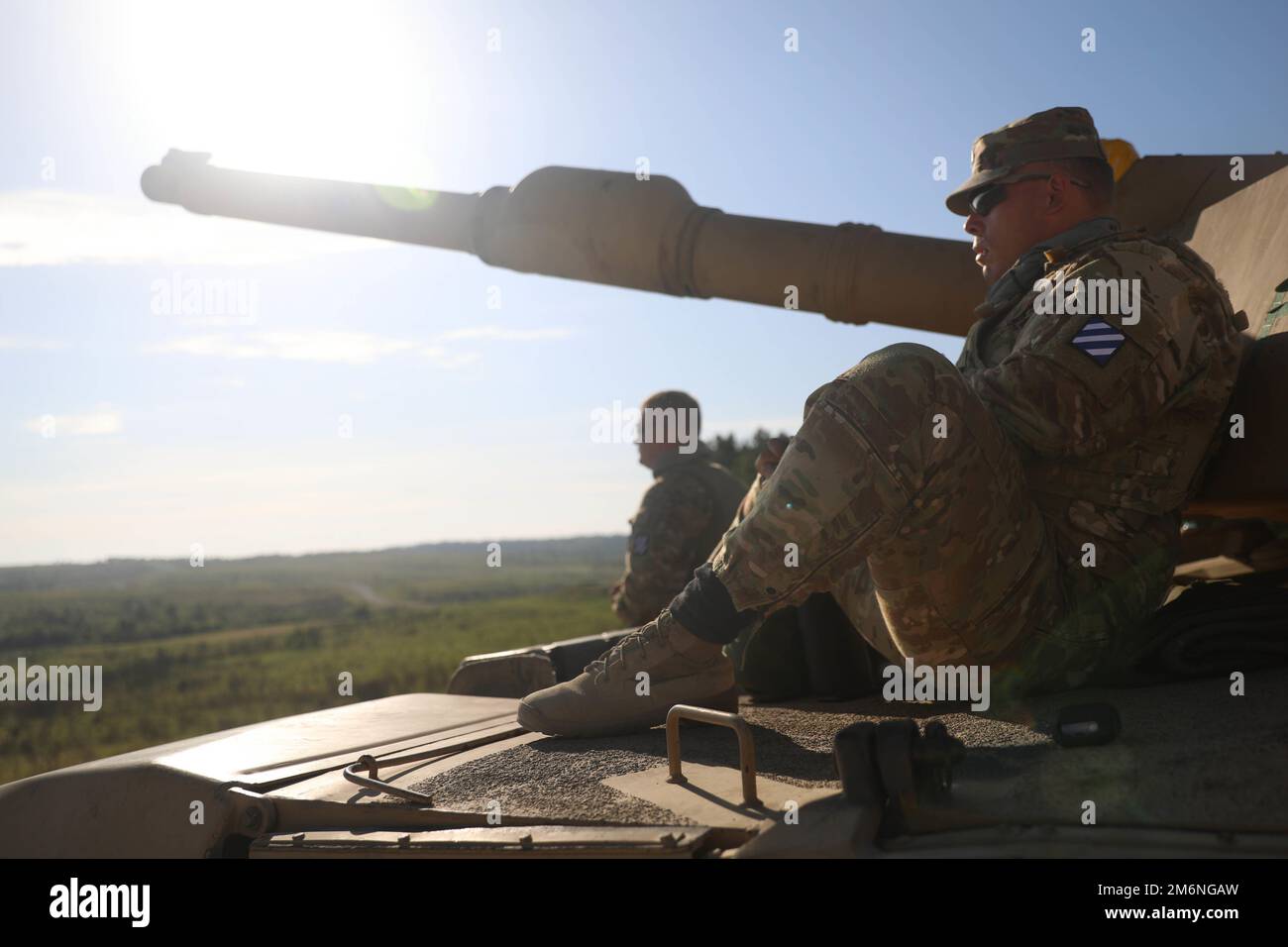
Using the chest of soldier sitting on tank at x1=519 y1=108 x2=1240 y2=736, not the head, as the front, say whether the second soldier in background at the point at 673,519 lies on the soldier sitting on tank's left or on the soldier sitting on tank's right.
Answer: on the soldier sitting on tank's right

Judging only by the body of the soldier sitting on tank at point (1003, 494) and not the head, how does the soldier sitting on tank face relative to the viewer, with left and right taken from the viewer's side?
facing to the left of the viewer

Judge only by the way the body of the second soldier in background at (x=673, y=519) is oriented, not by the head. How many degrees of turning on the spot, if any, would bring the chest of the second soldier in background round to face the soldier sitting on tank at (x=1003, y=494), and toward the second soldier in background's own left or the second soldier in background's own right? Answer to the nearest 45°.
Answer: approximately 135° to the second soldier in background's own left

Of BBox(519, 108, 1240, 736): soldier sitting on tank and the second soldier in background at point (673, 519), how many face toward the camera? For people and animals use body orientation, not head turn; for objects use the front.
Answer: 0

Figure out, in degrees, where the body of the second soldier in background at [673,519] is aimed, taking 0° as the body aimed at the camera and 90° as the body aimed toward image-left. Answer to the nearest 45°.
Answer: approximately 135°

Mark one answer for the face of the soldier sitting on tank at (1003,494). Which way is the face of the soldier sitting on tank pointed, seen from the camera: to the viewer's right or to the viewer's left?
to the viewer's left
